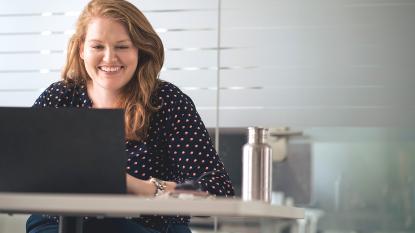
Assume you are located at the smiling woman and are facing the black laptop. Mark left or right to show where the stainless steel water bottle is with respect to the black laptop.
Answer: left

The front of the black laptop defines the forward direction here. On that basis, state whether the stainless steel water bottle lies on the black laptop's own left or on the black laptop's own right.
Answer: on the black laptop's own right

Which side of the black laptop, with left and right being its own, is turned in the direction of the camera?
back

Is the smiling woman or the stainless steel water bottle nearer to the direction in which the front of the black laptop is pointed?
the smiling woman

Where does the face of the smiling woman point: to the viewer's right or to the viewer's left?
to the viewer's left
